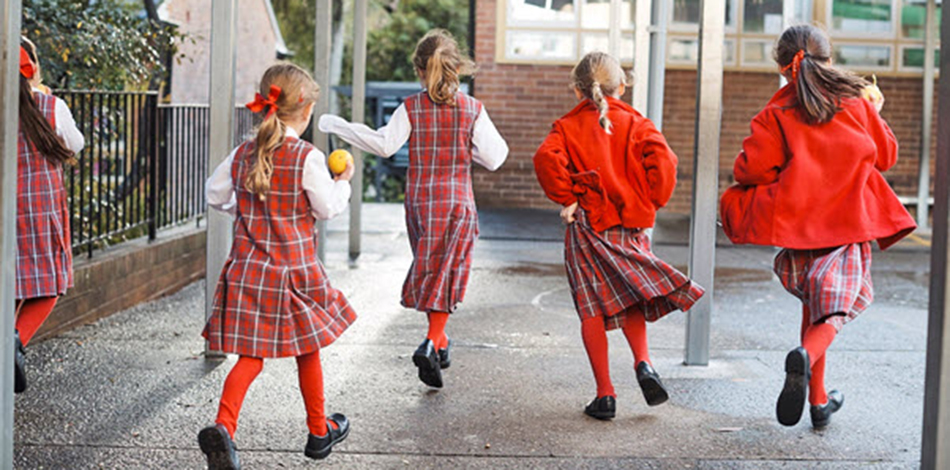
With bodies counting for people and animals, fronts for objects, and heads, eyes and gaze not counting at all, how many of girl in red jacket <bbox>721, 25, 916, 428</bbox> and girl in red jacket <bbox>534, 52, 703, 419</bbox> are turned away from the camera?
2

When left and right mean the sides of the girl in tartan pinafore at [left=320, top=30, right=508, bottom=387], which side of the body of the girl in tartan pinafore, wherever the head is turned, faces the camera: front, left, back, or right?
back

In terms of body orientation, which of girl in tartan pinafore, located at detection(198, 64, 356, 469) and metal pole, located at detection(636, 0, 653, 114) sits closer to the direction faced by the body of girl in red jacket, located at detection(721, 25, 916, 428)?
the metal pole

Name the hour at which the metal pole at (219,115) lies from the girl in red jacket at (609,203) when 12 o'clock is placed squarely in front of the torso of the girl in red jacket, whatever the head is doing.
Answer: The metal pole is roughly at 10 o'clock from the girl in red jacket.

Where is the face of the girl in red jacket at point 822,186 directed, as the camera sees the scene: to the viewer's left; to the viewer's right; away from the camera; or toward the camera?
away from the camera

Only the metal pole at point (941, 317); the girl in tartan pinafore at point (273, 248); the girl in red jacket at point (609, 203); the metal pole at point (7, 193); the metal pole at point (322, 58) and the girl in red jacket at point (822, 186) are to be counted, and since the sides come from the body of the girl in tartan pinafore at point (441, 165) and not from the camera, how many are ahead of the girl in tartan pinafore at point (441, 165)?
1

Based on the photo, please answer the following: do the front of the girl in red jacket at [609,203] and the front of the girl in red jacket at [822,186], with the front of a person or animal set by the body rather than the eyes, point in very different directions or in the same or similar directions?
same or similar directions

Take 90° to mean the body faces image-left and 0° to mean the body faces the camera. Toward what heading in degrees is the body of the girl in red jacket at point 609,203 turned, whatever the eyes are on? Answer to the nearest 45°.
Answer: approximately 180°

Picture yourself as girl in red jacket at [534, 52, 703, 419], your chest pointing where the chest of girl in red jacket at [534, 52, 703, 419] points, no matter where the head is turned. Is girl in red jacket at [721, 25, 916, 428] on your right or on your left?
on your right

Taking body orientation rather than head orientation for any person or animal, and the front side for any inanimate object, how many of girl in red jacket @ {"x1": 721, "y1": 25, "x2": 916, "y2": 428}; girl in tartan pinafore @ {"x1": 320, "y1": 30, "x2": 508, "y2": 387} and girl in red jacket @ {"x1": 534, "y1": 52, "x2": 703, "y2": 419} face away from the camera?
3

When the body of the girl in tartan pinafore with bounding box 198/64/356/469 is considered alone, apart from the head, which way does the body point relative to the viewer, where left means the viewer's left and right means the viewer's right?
facing away from the viewer and to the right of the viewer

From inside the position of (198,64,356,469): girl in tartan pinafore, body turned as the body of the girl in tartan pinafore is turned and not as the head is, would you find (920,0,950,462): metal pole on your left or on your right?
on your right

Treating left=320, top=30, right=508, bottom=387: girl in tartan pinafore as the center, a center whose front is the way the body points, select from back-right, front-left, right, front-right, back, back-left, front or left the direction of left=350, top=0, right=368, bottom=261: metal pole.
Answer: front

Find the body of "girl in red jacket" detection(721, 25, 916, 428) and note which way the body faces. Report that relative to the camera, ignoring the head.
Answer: away from the camera

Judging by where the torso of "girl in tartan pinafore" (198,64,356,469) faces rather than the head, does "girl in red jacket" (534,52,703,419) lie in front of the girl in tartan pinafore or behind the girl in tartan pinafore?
in front

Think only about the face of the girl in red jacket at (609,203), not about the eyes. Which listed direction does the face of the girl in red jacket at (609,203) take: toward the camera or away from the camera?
away from the camera

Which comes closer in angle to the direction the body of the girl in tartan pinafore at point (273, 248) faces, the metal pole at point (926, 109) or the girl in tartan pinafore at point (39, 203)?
the metal pole

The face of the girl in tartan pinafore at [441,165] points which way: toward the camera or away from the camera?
away from the camera

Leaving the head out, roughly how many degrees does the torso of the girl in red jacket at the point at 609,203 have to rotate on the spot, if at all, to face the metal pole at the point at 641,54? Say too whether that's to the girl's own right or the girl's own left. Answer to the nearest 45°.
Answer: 0° — they already face it
